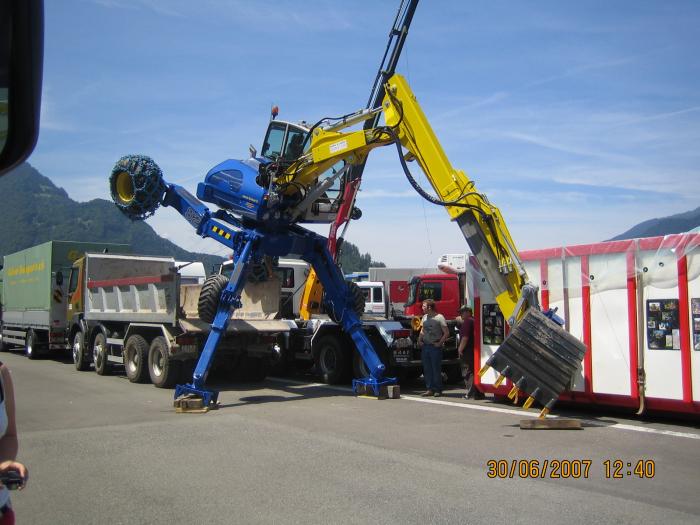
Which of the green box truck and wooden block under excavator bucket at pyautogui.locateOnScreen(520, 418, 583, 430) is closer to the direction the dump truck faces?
the green box truck

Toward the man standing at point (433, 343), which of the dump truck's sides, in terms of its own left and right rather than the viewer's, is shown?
back

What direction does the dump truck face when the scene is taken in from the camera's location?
facing away from the viewer and to the left of the viewer

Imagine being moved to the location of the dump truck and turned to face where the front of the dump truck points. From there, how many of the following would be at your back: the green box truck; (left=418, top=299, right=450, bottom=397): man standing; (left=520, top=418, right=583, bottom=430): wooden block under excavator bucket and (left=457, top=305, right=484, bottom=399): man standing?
3

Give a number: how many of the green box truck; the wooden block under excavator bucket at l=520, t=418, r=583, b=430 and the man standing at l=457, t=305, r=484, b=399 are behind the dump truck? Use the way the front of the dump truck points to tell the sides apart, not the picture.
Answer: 2

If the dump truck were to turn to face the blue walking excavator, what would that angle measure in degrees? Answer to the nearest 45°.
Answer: approximately 180°

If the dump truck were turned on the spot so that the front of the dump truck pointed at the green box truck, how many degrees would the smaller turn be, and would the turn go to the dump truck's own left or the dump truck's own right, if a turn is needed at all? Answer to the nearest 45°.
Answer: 0° — it already faces it

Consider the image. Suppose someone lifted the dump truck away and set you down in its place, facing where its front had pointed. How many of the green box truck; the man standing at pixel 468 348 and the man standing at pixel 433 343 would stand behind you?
2

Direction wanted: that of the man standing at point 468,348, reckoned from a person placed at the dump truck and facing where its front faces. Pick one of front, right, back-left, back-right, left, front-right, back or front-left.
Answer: back

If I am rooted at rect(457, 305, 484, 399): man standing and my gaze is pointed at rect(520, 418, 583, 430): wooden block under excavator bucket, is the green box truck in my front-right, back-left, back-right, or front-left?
back-right

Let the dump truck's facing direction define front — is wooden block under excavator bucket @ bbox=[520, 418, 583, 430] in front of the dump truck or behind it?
behind
